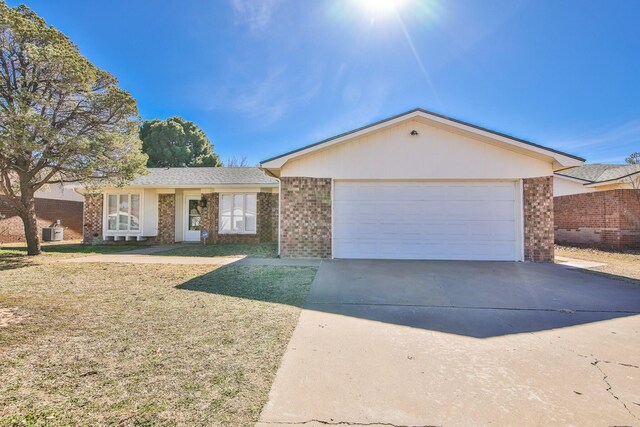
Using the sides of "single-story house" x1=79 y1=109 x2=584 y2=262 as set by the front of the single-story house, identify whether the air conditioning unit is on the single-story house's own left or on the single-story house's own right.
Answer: on the single-story house's own right

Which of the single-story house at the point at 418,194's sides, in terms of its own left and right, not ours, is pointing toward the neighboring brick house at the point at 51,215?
right

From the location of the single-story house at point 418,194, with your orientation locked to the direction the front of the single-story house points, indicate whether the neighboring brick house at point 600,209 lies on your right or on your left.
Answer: on your left

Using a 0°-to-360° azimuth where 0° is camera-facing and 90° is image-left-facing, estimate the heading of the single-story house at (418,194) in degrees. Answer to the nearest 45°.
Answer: approximately 0°
